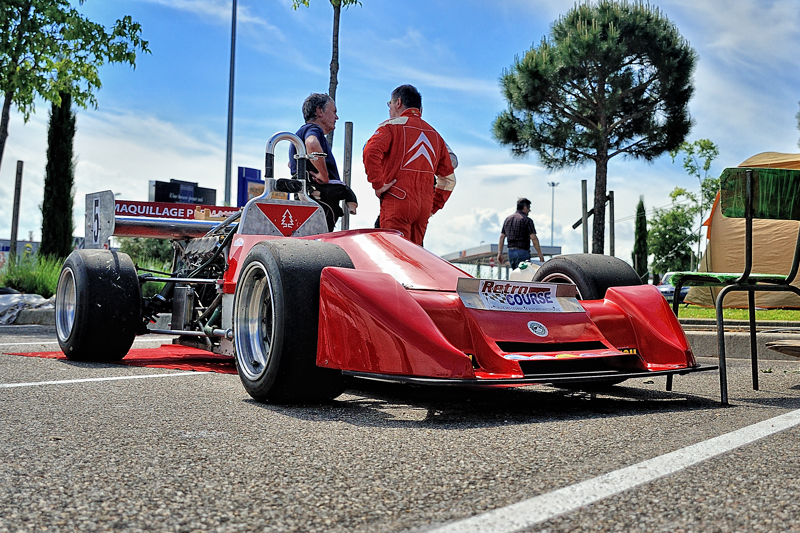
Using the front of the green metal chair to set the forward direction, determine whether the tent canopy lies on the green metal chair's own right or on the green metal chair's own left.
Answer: on the green metal chair's own right

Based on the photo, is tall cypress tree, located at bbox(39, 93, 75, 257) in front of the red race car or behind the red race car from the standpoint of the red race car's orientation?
behind

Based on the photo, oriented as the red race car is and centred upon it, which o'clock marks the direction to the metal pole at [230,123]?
The metal pole is roughly at 7 o'clock from the red race car.

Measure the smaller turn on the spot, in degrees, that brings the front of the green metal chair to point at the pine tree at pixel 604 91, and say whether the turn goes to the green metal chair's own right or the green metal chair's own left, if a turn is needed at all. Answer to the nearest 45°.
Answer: approximately 45° to the green metal chair's own right

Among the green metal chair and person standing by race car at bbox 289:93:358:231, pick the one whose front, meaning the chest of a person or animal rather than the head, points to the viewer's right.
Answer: the person standing by race car

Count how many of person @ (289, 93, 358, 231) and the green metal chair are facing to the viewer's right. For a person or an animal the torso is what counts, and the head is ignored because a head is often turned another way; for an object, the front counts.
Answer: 1

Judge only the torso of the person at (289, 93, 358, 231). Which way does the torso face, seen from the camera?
to the viewer's right

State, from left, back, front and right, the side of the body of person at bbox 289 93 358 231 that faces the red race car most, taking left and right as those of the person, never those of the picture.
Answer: right

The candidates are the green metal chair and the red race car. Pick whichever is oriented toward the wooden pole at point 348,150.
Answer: the green metal chair

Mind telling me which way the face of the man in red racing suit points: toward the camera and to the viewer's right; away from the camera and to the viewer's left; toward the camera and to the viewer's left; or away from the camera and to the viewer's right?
away from the camera and to the viewer's left

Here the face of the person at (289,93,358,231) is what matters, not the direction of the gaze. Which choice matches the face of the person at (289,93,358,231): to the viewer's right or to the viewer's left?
to the viewer's right

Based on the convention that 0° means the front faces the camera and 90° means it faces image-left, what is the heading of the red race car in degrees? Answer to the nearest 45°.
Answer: approximately 315°
